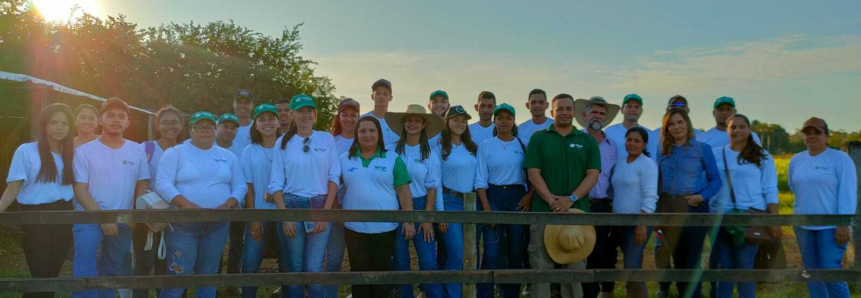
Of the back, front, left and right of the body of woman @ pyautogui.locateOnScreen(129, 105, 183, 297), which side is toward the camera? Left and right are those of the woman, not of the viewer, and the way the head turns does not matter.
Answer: front

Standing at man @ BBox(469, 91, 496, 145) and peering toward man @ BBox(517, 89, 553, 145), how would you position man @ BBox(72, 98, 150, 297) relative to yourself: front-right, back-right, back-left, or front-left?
back-right

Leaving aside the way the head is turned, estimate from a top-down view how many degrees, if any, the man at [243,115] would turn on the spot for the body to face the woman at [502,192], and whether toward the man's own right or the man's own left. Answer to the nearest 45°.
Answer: approximately 45° to the man's own left

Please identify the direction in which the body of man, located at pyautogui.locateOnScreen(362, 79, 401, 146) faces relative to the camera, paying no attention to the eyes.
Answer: toward the camera

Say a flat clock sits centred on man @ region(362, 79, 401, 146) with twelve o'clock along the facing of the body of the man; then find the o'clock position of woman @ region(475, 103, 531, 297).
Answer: The woman is roughly at 10 o'clock from the man.

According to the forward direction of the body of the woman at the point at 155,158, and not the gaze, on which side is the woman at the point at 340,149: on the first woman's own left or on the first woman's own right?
on the first woman's own left

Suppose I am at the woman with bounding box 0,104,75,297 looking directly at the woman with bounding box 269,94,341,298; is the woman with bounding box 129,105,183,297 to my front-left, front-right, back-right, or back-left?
front-left
